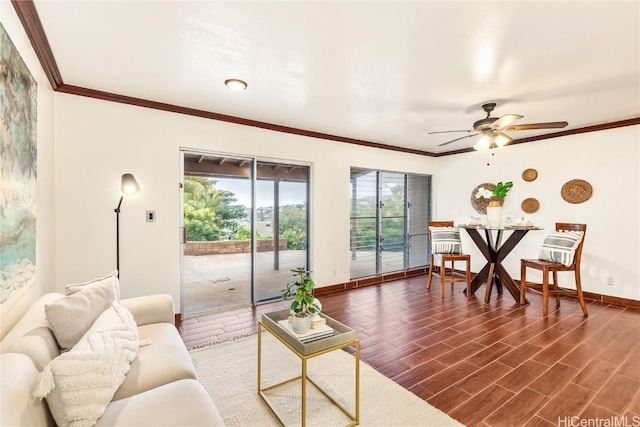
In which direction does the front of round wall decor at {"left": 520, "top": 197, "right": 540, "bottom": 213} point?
toward the camera

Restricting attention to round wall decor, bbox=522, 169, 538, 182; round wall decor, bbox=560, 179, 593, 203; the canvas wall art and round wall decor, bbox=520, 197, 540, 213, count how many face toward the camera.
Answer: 3

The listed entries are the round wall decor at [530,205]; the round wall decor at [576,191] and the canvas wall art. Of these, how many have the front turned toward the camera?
2

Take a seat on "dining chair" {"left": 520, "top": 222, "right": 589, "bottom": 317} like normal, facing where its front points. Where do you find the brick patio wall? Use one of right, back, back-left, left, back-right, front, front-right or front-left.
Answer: front

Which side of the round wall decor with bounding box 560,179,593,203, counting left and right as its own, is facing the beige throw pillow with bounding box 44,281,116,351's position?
front

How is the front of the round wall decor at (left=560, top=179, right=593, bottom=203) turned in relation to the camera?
facing the viewer

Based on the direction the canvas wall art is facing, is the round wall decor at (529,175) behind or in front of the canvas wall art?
in front

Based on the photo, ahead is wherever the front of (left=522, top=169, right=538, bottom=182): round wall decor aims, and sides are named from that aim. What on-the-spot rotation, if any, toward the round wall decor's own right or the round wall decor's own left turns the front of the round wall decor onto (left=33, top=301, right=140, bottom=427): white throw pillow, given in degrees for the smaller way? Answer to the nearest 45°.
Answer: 0° — it already faces it

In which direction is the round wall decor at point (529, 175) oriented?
toward the camera

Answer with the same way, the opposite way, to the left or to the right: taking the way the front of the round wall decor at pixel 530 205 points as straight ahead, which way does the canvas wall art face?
the opposite way

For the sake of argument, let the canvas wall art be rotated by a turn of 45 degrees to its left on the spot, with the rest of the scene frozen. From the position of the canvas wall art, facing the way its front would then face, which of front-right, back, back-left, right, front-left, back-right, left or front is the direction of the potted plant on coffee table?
right

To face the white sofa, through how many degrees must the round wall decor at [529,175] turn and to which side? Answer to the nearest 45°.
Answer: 0° — it already faces it

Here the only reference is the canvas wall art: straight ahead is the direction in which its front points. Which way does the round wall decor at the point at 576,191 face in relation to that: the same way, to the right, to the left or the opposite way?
the opposite way

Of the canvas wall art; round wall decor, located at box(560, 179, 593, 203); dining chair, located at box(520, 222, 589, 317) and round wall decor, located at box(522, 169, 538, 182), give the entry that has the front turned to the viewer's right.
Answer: the canvas wall art

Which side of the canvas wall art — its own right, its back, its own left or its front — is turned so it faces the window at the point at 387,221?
front
